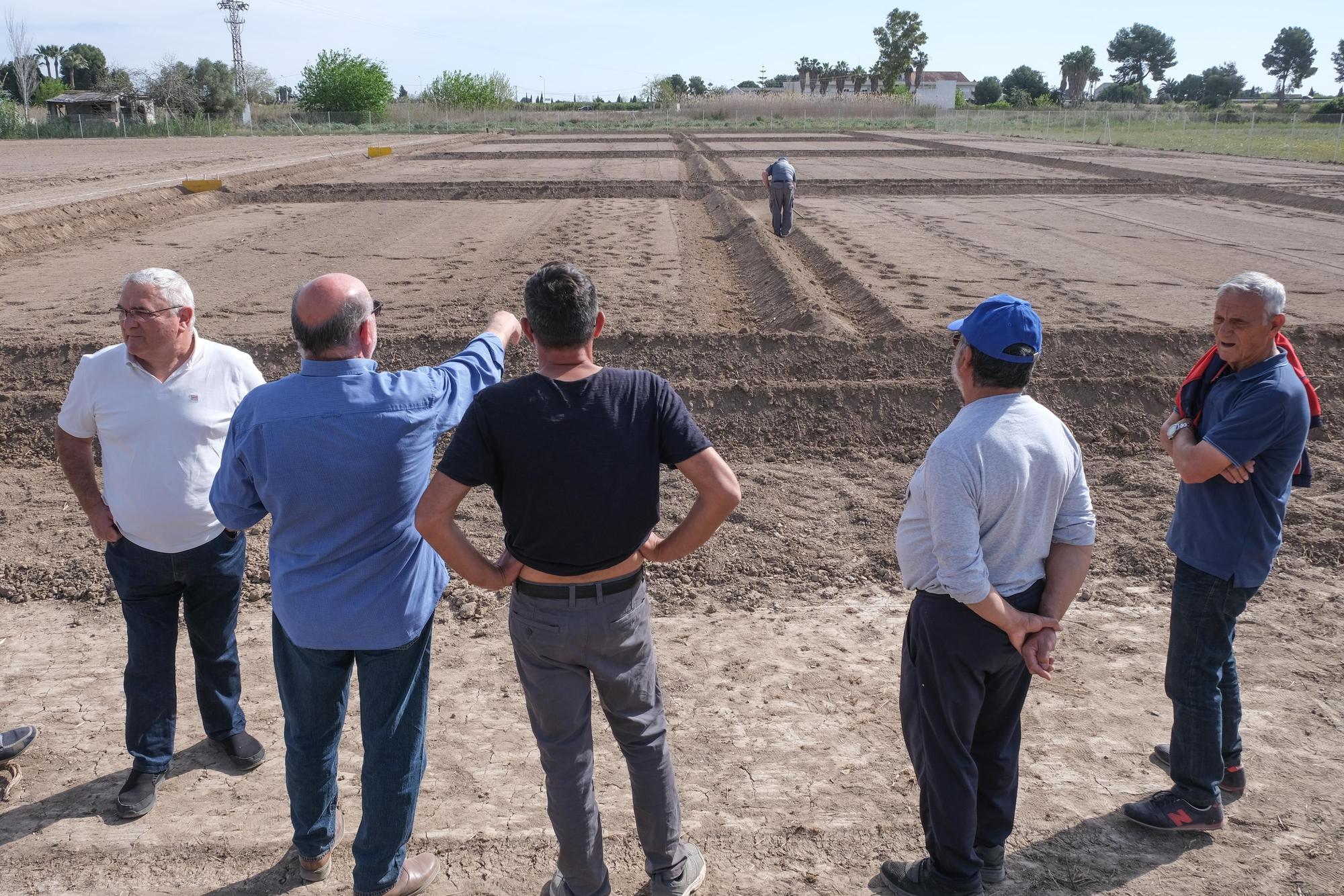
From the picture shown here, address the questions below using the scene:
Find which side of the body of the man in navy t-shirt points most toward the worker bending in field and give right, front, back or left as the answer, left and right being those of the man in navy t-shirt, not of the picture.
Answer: front

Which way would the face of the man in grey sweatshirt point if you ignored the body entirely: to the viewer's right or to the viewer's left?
to the viewer's left

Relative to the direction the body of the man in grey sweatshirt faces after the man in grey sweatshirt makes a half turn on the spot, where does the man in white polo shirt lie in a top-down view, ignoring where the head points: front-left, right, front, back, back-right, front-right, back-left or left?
back-right

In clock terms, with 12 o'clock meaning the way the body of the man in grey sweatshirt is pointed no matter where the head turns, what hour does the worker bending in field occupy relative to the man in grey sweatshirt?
The worker bending in field is roughly at 1 o'clock from the man in grey sweatshirt.

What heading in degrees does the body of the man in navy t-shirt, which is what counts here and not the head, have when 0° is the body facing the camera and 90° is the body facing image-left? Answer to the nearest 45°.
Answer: approximately 180°

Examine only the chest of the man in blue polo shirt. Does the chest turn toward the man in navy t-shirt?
yes

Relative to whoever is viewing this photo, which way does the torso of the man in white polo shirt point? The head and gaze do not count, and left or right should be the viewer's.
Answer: facing the viewer

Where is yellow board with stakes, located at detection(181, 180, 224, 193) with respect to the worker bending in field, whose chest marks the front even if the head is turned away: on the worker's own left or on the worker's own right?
on the worker's own left

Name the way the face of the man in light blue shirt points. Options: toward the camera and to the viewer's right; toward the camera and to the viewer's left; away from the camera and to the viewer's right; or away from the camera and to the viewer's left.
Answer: away from the camera and to the viewer's right

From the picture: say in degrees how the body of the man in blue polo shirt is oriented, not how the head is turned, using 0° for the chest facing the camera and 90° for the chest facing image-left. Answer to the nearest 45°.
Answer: approximately 45°

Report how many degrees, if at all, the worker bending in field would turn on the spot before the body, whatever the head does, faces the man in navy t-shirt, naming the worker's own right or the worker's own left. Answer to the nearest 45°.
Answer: approximately 180°

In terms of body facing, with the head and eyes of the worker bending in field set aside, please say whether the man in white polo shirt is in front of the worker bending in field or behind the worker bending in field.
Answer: behind

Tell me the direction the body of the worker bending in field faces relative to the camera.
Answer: away from the camera

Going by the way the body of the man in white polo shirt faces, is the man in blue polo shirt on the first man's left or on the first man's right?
on the first man's left

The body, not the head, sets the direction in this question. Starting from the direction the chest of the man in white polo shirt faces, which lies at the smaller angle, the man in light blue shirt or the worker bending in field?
the man in light blue shirt

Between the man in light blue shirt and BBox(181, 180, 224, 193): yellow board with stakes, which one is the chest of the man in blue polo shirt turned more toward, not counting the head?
the man in light blue shirt

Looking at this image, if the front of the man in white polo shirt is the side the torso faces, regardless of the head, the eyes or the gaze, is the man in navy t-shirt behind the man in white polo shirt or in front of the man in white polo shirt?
in front
